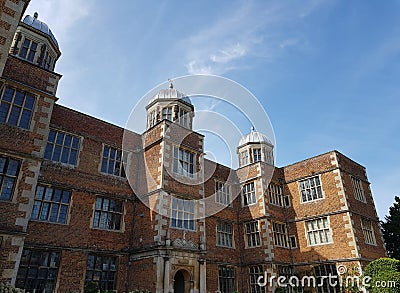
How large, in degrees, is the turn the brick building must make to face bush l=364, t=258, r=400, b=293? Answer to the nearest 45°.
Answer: approximately 45° to its left

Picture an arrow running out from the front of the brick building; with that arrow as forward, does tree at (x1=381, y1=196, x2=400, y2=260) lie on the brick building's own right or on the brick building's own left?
on the brick building's own left

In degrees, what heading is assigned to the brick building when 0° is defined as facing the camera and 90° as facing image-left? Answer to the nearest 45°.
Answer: approximately 315°
